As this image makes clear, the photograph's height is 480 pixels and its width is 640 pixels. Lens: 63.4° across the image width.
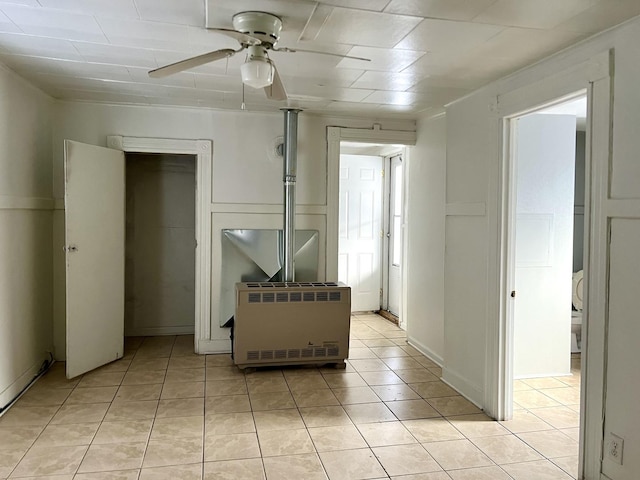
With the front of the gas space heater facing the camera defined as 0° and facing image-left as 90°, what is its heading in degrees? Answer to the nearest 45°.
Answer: approximately 0°

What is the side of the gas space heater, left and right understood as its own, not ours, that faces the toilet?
left

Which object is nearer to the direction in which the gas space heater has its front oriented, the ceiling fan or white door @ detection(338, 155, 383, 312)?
the ceiling fan

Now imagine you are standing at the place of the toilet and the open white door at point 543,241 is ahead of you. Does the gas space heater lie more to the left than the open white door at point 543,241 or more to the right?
right

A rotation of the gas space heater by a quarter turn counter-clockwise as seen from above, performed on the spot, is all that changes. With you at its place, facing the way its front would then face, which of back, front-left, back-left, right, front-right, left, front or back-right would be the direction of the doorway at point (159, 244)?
back-left

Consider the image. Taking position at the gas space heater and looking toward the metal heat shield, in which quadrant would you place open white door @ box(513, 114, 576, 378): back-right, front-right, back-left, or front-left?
back-right

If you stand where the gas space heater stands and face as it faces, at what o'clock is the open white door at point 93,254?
The open white door is roughly at 3 o'clock from the gas space heater.

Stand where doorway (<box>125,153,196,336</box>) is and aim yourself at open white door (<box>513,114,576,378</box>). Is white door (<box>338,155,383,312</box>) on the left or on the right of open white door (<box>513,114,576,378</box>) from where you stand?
left
